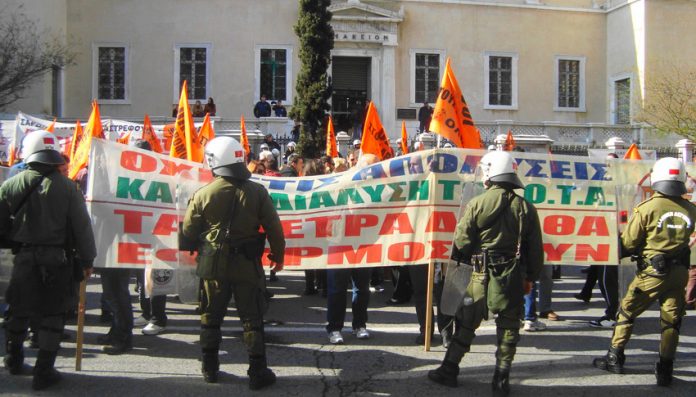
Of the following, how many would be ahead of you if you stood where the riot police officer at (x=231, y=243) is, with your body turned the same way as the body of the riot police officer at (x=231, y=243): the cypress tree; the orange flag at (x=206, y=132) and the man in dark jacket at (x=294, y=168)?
3

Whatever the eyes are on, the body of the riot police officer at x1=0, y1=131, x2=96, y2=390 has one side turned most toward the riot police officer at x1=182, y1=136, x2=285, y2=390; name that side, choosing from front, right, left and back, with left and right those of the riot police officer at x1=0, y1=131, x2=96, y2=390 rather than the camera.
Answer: right

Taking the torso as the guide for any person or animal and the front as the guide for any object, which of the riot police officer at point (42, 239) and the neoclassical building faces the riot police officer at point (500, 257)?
the neoclassical building

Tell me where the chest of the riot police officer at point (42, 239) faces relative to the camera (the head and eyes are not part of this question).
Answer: away from the camera

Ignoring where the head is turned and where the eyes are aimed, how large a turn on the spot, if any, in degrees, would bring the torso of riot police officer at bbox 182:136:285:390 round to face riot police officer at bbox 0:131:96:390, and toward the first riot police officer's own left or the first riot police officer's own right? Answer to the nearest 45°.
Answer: approximately 90° to the first riot police officer's own left

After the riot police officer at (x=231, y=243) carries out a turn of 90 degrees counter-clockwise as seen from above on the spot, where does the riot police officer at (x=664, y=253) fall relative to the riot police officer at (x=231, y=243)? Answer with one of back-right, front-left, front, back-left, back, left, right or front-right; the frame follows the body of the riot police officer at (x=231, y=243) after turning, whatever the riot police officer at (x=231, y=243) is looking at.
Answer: back

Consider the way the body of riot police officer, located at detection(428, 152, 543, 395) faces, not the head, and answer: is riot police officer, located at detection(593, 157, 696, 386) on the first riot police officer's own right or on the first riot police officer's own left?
on the first riot police officer's own right

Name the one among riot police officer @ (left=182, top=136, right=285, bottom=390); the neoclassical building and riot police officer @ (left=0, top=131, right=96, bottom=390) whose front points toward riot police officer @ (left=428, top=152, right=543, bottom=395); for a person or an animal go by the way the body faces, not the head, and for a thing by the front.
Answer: the neoclassical building

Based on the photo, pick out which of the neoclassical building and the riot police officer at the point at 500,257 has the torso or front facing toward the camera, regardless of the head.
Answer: the neoclassical building

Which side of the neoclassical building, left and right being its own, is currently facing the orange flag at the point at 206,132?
front

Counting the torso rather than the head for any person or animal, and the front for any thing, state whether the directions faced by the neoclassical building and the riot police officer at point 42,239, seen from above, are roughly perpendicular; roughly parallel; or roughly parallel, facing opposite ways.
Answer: roughly parallel, facing opposite ways

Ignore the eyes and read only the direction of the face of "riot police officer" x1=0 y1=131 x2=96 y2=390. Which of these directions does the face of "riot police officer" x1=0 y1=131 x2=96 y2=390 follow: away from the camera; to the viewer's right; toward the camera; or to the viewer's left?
away from the camera

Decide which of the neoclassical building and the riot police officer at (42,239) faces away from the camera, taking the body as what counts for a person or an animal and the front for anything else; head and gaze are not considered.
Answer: the riot police officer

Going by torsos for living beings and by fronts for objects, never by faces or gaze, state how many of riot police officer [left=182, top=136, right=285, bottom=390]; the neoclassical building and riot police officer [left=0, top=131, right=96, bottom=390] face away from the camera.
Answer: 2

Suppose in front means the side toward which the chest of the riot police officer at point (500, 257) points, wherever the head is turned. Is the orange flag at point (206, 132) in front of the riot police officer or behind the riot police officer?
in front

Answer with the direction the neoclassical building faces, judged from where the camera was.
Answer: facing the viewer

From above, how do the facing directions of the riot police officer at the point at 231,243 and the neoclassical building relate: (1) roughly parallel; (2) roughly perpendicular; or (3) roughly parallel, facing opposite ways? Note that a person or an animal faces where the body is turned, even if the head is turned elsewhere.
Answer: roughly parallel, facing opposite ways

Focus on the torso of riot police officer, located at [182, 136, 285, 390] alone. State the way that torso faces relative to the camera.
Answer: away from the camera
